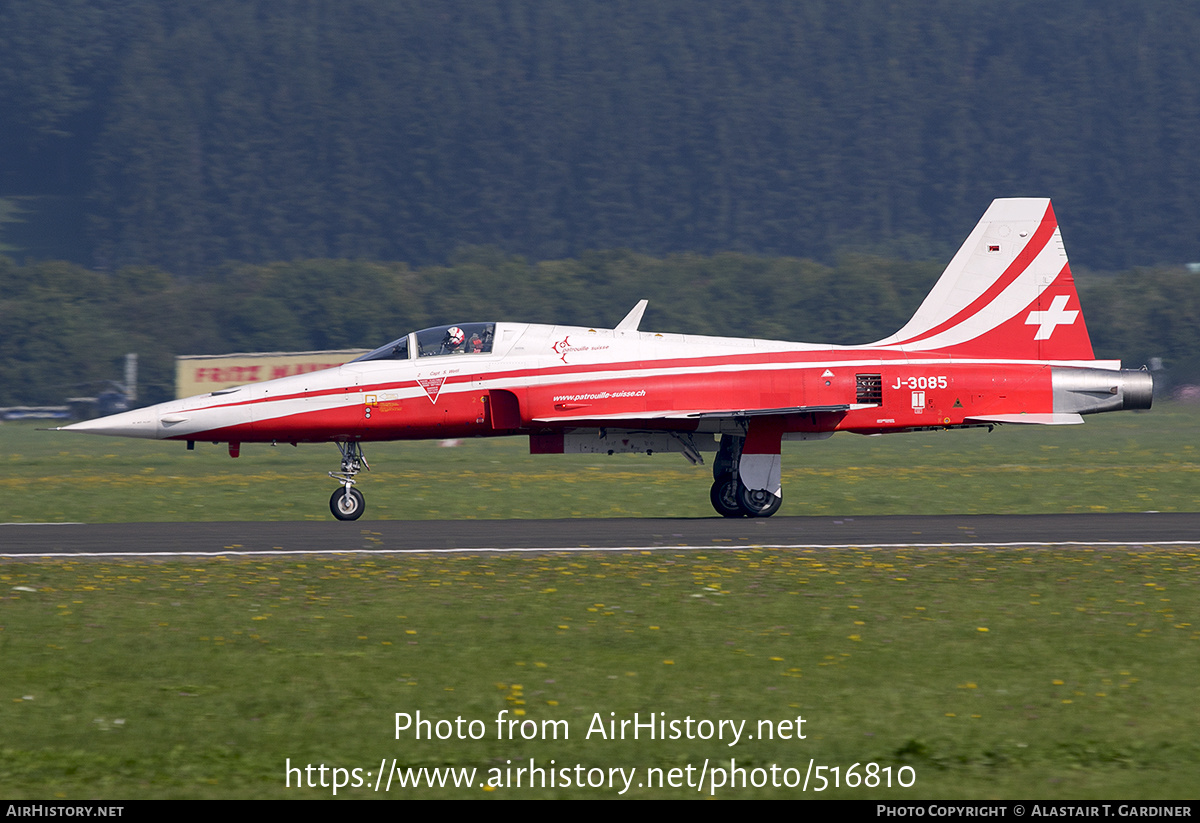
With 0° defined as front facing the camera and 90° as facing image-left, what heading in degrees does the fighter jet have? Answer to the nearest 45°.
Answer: approximately 90°
